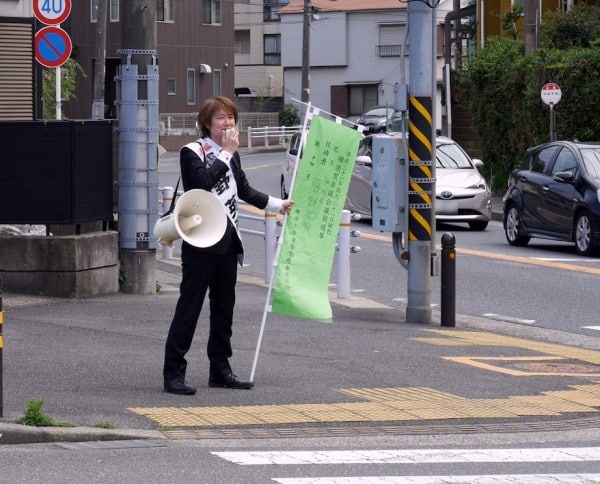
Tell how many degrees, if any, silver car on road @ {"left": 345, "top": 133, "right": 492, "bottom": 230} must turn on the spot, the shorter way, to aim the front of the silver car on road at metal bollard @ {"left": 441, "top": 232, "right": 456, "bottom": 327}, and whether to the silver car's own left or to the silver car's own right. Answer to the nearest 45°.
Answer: approximately 45° to the silver car's own right

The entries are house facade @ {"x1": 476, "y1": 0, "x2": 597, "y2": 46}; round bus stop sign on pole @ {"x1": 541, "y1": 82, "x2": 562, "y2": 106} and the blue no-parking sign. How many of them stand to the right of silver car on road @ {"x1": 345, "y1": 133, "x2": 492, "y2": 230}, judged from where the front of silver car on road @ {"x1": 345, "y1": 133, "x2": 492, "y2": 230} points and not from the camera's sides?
1

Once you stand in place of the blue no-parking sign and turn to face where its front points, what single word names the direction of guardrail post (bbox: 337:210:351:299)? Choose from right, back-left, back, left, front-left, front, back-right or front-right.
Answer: front-left

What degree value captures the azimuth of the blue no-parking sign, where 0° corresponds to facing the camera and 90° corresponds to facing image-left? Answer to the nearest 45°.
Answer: approximately 0°

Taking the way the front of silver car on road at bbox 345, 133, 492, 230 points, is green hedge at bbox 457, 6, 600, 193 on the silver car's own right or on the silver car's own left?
on the silver car's own left

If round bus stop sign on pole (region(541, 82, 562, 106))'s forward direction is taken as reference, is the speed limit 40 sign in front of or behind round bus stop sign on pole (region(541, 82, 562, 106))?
in front

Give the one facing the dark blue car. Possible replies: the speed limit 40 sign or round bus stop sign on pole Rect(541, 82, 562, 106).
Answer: the round bus stop sign on pole

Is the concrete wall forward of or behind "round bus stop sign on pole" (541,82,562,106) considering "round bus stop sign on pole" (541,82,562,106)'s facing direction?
forward

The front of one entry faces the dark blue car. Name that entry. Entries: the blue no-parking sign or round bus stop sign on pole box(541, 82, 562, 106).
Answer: the round bus stop sign on pole

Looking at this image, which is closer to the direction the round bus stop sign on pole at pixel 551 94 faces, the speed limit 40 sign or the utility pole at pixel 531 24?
the speed limit 40 sign

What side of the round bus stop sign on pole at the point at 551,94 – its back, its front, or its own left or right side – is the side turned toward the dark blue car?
front

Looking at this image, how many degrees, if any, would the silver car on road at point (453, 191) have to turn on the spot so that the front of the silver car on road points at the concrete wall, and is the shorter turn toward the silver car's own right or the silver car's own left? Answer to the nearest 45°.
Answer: approximately 45° to the silver car's own right
